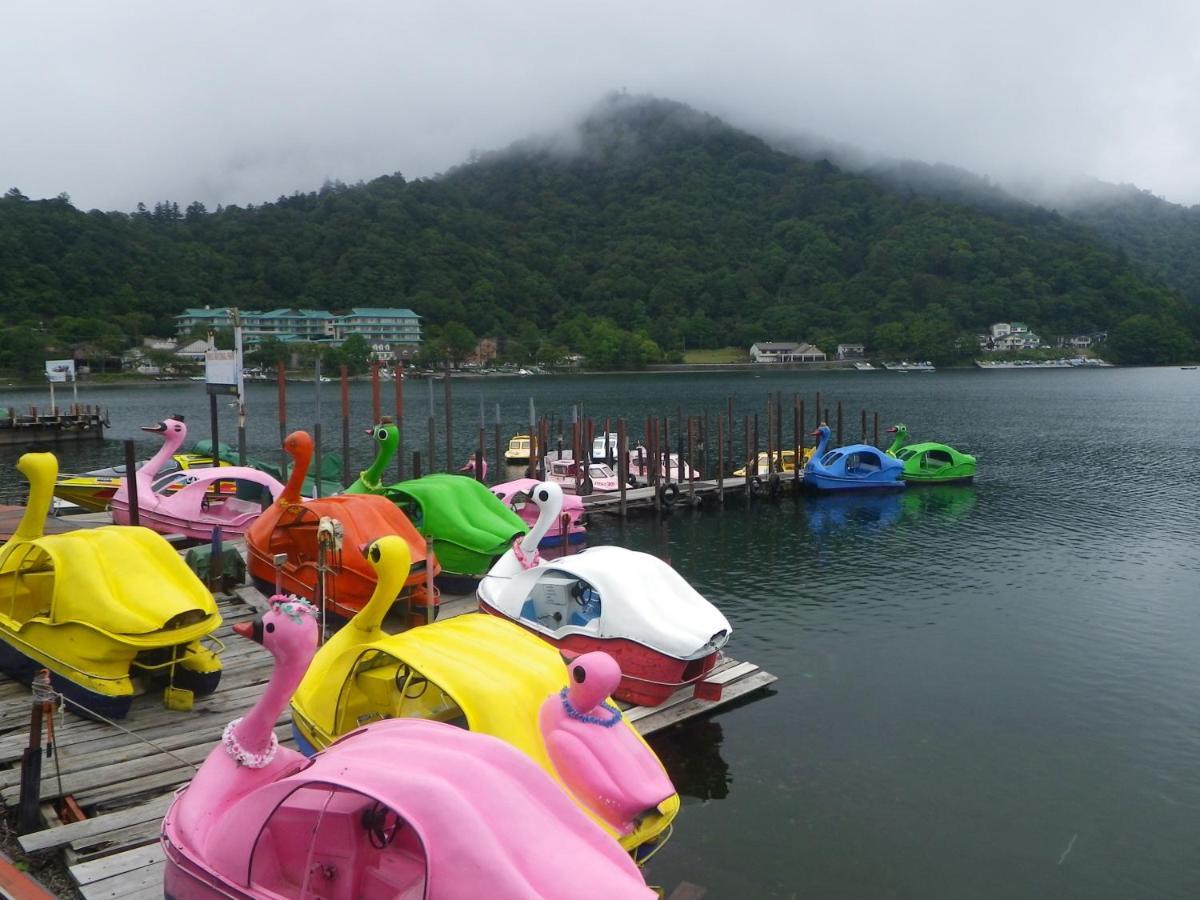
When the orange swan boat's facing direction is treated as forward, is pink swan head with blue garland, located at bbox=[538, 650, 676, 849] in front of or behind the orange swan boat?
behind

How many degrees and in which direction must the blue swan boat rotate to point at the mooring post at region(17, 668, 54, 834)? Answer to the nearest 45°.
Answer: approximately 90° to its left

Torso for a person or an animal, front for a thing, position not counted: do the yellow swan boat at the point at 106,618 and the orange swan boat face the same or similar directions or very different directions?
same or similar directions

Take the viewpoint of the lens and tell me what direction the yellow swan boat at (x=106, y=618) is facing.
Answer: facing away from the viewer and to the left of the viewer

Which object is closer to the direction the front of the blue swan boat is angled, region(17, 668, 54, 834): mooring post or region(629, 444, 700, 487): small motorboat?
the small motorboat

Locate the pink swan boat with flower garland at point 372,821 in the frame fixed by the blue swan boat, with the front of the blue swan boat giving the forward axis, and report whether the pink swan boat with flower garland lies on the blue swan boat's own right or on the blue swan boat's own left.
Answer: on the blue swan boat's own left

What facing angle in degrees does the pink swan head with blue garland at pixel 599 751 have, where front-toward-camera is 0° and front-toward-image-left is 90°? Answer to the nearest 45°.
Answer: approximately 135°

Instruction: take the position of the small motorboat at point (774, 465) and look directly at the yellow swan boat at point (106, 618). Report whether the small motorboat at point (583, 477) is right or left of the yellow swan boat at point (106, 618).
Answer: right

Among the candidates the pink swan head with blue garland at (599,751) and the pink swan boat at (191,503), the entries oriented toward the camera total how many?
0

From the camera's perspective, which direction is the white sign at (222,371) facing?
toward the camera

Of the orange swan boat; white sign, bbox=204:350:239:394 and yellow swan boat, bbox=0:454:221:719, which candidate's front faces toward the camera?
the white sign

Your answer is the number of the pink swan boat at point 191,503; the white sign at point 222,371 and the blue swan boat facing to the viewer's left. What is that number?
2

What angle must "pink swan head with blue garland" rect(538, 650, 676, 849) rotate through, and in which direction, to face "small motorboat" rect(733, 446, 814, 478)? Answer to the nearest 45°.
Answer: approximately 45° to its right

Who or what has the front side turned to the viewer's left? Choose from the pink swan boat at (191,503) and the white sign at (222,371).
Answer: the pink swan boat

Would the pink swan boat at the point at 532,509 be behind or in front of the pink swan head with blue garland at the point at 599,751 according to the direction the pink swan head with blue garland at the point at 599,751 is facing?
in front

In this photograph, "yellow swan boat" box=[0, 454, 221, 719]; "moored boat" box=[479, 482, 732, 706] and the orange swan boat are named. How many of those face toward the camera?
0

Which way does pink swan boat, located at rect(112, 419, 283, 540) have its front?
to the viewer's left

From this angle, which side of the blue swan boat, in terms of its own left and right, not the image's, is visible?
left

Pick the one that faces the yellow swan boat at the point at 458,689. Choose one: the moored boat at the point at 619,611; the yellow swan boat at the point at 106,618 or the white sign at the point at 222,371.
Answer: the white sign

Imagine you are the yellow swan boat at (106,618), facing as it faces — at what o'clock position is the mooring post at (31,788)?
The mooring post is roughly at 8 o'clock from the yellow swan boat.
